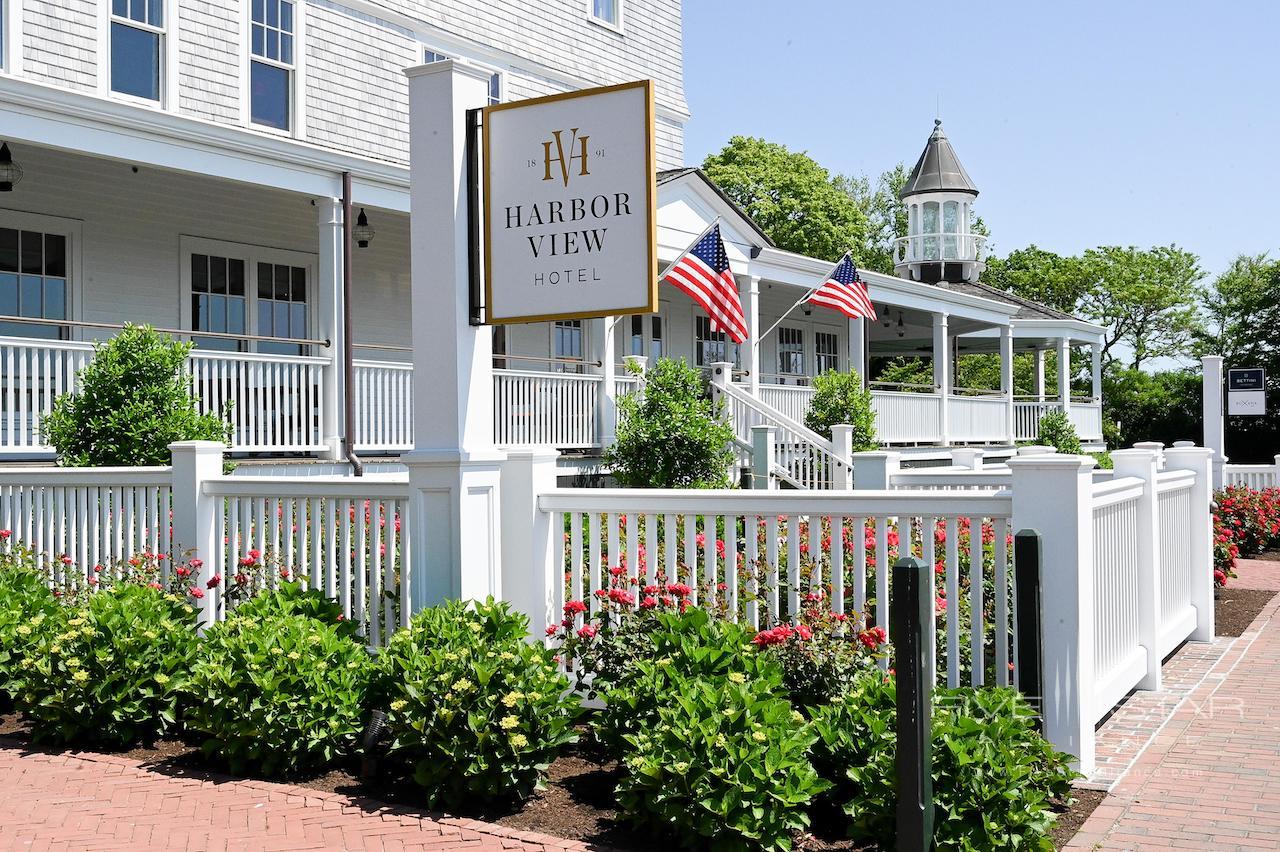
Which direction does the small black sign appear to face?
toward the camera

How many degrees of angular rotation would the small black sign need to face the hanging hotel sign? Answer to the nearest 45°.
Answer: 0° — it already faces it

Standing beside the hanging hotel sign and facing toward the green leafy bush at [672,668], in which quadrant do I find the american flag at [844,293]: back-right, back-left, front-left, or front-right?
back-left

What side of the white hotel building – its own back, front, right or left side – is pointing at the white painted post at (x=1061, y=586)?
front

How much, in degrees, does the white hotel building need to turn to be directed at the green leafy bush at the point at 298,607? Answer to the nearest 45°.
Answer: approximately 45° to its right

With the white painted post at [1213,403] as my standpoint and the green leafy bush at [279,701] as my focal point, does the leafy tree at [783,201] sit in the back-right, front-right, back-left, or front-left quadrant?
back-right

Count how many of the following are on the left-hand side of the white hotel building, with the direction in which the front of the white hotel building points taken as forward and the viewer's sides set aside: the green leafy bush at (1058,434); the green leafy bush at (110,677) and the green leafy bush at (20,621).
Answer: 1

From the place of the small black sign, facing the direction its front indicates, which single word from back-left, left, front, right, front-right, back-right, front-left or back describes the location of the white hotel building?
front-right

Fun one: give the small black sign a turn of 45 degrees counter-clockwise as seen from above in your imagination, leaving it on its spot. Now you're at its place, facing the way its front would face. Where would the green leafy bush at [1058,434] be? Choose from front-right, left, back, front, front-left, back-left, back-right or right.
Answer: back

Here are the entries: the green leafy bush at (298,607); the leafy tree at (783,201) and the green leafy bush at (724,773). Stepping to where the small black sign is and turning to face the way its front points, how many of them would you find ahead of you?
2

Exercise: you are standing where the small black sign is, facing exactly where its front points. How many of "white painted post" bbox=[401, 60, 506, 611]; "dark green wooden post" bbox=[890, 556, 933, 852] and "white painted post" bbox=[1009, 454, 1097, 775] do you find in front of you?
3

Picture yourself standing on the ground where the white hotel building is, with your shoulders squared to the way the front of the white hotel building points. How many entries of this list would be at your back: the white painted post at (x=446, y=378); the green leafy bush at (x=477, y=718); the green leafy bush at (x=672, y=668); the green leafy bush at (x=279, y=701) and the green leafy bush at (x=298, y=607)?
0

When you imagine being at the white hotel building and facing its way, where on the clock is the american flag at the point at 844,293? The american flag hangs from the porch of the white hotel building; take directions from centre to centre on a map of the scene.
The american flag is roughly at 10 o'clock from the white hotel building.

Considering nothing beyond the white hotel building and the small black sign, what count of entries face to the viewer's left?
0

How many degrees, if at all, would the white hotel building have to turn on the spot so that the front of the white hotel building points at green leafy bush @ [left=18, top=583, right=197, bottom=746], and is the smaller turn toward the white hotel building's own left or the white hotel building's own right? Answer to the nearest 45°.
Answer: approximately 45° to the white hotel building's own right

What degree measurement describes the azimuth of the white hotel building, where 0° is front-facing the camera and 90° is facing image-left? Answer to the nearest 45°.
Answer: approximately 315°

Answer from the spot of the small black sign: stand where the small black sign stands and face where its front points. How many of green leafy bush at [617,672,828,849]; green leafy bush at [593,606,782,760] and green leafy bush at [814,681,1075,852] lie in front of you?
3

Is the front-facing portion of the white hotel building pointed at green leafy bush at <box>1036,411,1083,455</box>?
no

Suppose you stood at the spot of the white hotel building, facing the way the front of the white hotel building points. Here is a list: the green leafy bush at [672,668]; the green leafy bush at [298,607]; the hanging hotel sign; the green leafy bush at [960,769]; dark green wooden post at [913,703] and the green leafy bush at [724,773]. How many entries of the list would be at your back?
0
